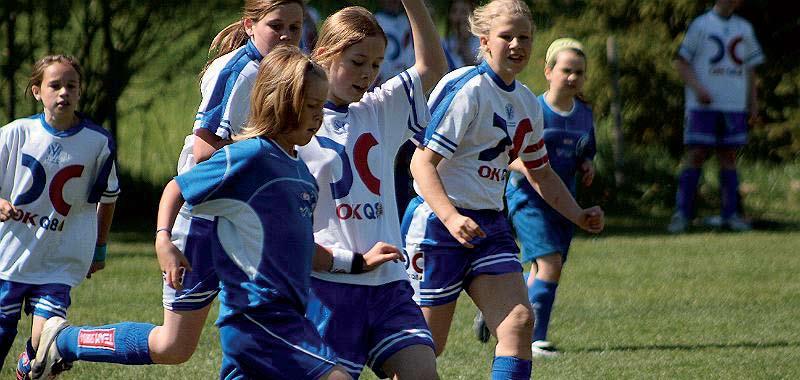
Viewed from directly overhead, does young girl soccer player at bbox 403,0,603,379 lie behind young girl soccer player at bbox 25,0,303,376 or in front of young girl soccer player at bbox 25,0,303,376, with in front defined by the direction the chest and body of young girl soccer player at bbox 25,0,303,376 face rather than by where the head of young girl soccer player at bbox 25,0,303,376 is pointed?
in front

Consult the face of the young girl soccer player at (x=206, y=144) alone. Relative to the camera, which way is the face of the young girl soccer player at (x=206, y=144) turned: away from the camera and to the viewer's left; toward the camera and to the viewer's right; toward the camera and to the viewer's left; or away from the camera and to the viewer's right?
toward the camera and to the viewer's right

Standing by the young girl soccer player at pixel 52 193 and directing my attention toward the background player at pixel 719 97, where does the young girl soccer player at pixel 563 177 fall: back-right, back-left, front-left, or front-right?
front-right

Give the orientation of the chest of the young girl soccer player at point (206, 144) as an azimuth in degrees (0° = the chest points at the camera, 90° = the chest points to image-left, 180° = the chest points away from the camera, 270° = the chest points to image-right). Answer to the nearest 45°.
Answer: approximately 270°

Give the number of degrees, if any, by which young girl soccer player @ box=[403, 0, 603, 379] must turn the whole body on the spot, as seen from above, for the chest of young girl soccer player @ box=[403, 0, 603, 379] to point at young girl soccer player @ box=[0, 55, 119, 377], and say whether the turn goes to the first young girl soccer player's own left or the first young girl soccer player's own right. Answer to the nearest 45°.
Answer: approximately 135° to the first young girl soccer player's own right

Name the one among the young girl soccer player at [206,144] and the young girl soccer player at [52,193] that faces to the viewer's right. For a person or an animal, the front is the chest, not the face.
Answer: the young girl soccer player at [206,144]

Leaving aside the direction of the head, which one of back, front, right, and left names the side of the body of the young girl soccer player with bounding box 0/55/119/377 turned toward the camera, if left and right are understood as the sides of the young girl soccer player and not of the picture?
front

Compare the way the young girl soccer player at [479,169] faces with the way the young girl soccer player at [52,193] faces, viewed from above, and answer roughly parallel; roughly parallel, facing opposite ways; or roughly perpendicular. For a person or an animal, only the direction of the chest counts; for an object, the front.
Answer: roughly parallel

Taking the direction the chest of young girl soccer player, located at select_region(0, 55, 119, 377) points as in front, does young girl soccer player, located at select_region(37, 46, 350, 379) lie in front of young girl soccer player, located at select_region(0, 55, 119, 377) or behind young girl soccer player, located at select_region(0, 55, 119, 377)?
in front
